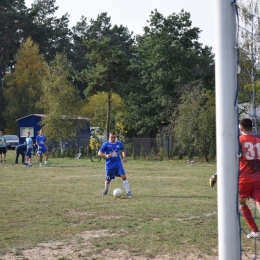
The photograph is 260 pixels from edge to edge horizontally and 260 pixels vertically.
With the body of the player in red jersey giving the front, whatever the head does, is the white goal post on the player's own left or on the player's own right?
on the player's own left

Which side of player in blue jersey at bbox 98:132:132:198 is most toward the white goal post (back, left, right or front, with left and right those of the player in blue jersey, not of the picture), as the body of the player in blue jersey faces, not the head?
front

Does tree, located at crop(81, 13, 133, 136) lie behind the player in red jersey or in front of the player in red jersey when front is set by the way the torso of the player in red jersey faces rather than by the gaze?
in front

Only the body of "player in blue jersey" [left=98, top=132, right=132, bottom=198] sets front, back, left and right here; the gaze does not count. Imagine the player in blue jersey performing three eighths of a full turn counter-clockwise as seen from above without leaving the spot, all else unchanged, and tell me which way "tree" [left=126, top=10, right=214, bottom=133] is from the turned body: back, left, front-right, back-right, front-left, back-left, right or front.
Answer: front-left

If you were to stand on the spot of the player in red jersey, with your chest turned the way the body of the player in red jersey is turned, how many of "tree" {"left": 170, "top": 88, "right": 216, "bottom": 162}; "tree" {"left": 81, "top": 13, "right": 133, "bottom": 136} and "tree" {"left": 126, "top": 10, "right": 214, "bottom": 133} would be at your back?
0

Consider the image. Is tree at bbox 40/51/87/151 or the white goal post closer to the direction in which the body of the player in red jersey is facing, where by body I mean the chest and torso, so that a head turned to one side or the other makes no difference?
the tree

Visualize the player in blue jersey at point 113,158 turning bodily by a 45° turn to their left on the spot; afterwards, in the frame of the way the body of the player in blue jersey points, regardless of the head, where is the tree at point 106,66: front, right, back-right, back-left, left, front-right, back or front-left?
back-left

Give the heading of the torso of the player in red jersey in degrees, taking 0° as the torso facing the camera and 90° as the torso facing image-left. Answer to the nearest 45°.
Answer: approximately 135°

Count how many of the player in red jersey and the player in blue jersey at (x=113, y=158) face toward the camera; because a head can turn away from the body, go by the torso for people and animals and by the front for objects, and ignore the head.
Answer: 1

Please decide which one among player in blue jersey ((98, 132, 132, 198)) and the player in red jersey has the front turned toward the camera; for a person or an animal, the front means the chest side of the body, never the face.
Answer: the player in blue jersey

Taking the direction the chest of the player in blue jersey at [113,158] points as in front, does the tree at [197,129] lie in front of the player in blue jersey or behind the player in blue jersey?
behind

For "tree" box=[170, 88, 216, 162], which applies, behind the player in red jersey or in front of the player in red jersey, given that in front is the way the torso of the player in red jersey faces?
in front

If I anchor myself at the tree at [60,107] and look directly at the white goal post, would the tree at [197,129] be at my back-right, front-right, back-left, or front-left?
front-left

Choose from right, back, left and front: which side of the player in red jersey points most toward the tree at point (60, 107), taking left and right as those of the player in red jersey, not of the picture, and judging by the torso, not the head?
front

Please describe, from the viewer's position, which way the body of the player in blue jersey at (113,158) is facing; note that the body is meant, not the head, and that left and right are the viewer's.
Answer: facing the viewer
